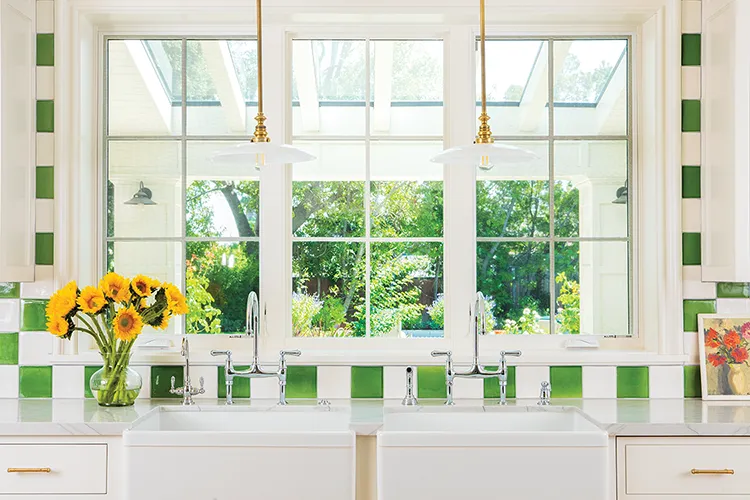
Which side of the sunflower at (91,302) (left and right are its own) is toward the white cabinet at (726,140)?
left

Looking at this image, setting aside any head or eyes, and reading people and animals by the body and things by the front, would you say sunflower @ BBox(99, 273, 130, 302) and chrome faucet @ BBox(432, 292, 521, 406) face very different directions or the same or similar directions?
same or similar directions

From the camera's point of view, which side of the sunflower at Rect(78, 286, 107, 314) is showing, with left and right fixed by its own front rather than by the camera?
front

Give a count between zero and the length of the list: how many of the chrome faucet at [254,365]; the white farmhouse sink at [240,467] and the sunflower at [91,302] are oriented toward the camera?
3

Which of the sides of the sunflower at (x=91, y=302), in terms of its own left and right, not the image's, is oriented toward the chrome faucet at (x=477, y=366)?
left

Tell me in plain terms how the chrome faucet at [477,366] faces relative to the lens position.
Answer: facing the viewer

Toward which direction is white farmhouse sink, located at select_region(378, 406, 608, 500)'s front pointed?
toward the camera

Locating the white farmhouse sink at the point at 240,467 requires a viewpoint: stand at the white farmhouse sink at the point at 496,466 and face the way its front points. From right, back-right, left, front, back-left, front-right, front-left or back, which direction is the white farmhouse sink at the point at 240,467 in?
right

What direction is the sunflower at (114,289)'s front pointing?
toward the camera

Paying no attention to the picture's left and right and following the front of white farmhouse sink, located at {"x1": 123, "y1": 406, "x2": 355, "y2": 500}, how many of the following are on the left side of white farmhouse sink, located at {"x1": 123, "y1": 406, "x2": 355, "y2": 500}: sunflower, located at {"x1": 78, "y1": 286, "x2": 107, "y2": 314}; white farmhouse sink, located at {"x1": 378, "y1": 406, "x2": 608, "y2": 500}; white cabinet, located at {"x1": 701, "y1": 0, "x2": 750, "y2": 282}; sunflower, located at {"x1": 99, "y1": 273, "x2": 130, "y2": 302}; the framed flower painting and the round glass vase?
3

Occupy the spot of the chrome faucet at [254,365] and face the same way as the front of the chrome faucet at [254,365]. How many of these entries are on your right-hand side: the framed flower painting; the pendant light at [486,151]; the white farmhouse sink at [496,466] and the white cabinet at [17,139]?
1

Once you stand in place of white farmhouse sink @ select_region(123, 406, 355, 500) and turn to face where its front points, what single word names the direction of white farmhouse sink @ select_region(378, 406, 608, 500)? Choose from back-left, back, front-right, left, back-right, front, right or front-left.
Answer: left

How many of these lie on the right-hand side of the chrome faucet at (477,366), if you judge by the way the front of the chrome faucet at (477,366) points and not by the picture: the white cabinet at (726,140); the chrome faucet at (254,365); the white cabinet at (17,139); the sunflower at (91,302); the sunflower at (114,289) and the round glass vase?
5

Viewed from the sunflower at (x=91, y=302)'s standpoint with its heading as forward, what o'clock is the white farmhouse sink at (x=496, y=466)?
The white farmhouse sink is roughly at 10 o'clock from the sunflower.
